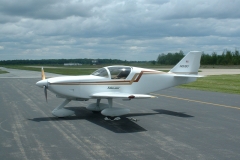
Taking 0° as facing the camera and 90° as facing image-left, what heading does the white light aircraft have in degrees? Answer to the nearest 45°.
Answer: approximately 90°
